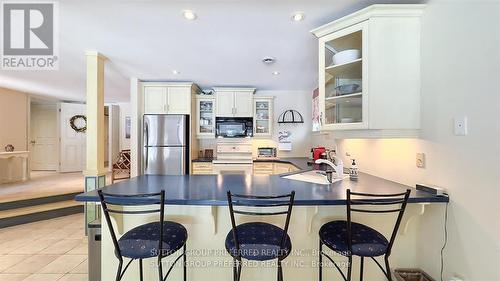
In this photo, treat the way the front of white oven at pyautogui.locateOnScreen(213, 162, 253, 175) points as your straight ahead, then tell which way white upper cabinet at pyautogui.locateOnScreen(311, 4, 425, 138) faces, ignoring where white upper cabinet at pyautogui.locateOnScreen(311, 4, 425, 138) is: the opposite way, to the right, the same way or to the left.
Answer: to the right

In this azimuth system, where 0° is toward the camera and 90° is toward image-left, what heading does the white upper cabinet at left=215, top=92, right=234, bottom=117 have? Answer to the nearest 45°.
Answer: approximately 0°

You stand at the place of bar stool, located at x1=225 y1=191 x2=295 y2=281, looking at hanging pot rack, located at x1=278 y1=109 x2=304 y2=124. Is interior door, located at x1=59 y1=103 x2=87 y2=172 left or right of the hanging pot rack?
left

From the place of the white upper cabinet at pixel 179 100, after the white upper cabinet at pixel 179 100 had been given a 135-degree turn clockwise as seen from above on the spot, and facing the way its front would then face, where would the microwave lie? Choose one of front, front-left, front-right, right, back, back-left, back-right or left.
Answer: back-right

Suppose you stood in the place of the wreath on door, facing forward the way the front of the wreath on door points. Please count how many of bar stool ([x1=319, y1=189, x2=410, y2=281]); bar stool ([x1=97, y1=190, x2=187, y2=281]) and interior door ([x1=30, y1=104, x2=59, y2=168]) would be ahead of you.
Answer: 2

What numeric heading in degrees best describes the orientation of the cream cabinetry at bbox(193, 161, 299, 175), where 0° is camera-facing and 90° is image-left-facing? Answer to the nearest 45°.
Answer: approximately 0°

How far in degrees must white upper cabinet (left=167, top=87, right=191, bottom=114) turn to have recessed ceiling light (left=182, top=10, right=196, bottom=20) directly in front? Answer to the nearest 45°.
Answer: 0° — it already faces it

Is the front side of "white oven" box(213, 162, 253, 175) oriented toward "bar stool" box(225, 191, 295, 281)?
yes

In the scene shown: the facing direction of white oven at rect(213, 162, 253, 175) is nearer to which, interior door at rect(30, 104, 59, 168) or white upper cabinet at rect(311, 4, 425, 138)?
the white upper cabinet

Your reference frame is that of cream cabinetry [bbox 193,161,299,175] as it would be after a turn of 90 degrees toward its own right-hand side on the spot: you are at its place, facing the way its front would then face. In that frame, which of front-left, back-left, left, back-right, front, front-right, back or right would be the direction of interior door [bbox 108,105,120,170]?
front-right

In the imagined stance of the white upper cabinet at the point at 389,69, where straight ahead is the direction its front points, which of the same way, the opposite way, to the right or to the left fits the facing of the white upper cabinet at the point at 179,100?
to the left

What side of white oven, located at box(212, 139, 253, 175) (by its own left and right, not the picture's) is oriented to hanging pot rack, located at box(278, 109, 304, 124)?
left
